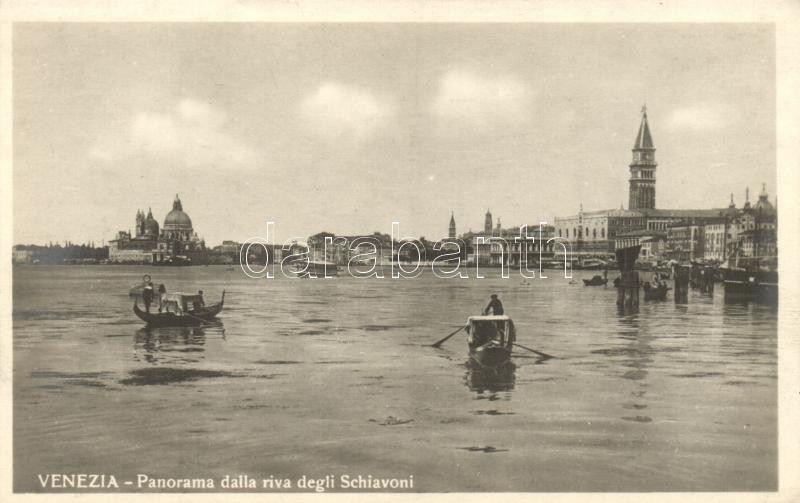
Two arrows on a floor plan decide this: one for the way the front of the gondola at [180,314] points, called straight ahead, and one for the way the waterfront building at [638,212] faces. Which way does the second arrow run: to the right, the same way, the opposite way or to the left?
the opposite way

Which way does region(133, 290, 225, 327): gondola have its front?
to the viewer's right

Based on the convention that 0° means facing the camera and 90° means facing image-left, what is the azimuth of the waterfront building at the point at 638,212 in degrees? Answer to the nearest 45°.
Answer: approximately 45°

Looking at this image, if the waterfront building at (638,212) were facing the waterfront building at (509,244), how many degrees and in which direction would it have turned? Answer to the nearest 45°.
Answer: approximately 45° to its right

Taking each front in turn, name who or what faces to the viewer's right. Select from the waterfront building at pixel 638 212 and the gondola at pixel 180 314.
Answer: the gondola

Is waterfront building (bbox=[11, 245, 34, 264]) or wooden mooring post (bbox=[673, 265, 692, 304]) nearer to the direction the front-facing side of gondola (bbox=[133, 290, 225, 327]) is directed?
the wooden mooring post

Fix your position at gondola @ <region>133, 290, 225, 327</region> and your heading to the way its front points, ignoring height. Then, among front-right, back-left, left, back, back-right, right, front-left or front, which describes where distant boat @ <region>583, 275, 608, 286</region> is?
front-left

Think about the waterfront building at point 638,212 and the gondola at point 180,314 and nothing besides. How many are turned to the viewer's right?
1
